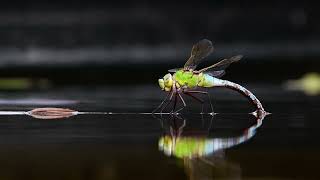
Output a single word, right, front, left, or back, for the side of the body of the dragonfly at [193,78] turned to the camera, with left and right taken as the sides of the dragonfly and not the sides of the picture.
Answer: left
